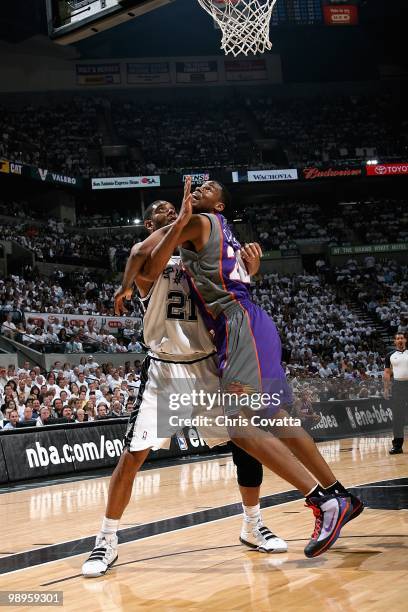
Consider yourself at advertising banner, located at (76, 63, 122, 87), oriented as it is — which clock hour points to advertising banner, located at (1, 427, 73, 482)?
advertising banner, located at (1, 427, 73, 482) is roughly at 12 o'clock from advertising banner, located at (76, 63, 122, 87).

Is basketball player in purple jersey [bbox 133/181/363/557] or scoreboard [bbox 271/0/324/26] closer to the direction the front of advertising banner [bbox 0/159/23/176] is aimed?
the basketball player in purple jersey

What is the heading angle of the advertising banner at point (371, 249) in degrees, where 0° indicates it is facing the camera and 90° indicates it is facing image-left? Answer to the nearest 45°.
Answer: approximately 0°

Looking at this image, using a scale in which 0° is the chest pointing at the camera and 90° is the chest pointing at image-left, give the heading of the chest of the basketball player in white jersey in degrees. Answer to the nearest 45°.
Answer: approximately 315°

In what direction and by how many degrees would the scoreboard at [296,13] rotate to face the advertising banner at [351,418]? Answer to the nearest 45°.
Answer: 0° — it already faces it

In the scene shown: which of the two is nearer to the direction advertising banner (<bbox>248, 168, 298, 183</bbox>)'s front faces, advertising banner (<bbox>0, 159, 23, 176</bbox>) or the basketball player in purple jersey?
the basketball player in purple jersey

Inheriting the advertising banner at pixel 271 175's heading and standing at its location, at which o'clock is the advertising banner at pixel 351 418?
the advertising banner at pixel 351 418 is roughly at 12 o'clock from the advertising banner at pixel 271 175.

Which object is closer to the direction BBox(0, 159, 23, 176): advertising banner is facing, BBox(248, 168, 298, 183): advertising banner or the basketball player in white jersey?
the basketball player in white jersey
